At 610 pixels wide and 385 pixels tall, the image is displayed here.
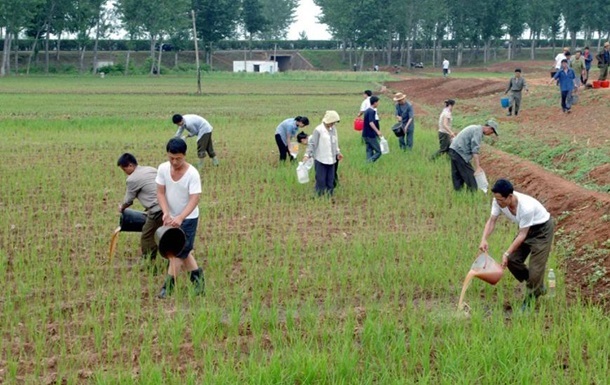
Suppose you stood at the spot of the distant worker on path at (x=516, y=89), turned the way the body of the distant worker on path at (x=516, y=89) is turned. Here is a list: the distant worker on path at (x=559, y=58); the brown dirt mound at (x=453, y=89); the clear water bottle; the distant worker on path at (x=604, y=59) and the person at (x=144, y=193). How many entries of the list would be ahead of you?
2

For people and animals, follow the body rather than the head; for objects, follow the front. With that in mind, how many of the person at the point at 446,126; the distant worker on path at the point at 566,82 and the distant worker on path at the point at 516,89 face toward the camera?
2

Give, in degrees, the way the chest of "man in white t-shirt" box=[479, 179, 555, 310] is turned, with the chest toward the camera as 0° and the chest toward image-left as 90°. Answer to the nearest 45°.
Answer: approximately 45°

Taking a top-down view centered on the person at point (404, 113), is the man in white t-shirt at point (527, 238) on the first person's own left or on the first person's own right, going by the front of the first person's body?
on the first person's own left
